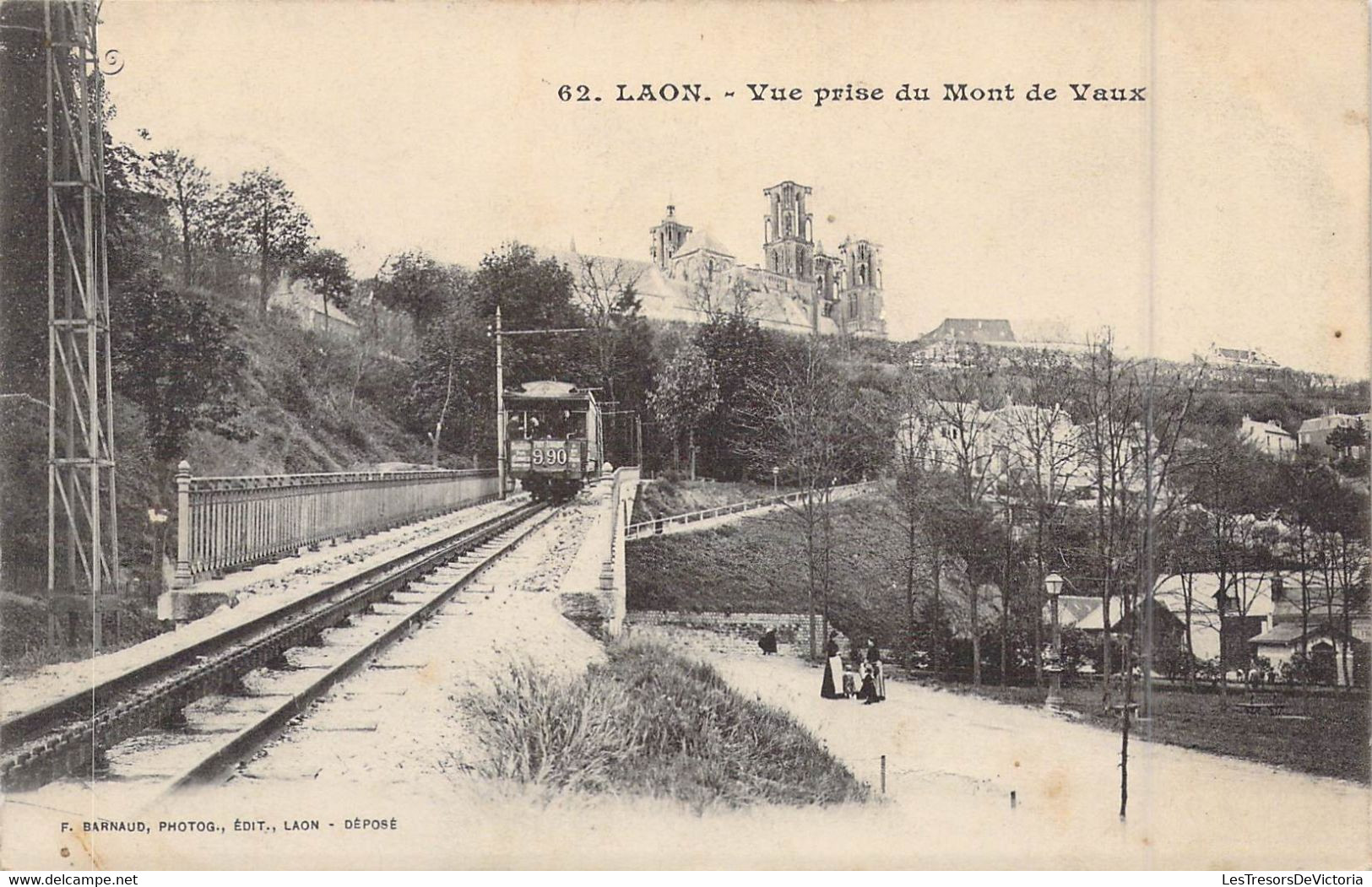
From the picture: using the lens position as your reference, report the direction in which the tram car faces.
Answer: facing the viewer

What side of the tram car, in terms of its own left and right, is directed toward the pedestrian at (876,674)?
front

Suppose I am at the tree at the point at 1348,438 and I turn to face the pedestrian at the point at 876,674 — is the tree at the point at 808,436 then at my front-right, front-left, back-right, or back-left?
front-right

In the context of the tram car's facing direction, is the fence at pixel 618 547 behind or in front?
in front
